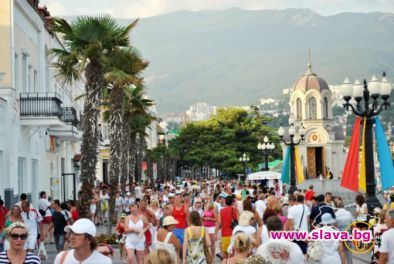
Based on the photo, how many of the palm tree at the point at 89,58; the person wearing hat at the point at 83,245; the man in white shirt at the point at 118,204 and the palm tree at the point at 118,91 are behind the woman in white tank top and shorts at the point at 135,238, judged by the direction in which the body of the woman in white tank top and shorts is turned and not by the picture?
3

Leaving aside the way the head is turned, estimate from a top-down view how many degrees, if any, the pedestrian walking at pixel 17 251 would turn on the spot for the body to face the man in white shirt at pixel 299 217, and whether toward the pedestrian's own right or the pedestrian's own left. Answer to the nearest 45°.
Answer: approximately 135° to the pedestrian's own left

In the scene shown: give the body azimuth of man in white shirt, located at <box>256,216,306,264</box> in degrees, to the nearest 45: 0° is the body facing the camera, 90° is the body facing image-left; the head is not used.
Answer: approximately 180°

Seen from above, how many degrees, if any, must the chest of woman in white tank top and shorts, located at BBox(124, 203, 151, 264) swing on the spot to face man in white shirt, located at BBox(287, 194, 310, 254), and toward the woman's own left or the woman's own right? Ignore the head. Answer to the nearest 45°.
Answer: approximately 90° to the woman's own left

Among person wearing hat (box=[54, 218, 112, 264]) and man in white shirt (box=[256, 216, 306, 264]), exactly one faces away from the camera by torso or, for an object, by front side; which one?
the man in white shirt

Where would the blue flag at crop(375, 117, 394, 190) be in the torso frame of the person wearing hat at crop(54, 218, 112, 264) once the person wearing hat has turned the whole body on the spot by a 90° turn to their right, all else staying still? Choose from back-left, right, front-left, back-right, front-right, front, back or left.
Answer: right

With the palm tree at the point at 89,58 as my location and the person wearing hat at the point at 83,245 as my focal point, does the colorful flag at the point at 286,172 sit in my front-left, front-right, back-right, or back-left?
back-left

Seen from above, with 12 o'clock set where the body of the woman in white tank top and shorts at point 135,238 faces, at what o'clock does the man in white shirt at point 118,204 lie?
The man in white shirt is roughly at 6 o'clock from the woman in white tank top and shorts.

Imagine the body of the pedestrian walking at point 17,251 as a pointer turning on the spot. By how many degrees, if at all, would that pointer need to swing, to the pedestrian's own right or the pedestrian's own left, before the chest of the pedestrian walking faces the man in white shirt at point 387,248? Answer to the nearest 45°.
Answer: approximately 90° to the pedestrian's own left

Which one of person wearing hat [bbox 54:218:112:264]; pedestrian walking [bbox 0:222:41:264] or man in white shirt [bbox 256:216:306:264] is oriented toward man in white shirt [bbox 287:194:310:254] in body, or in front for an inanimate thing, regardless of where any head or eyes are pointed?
man in white shirt [bbox 256:216:306:264]
